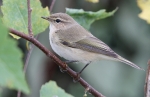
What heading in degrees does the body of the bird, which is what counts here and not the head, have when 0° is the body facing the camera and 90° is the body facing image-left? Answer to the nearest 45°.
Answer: approximately 90°
